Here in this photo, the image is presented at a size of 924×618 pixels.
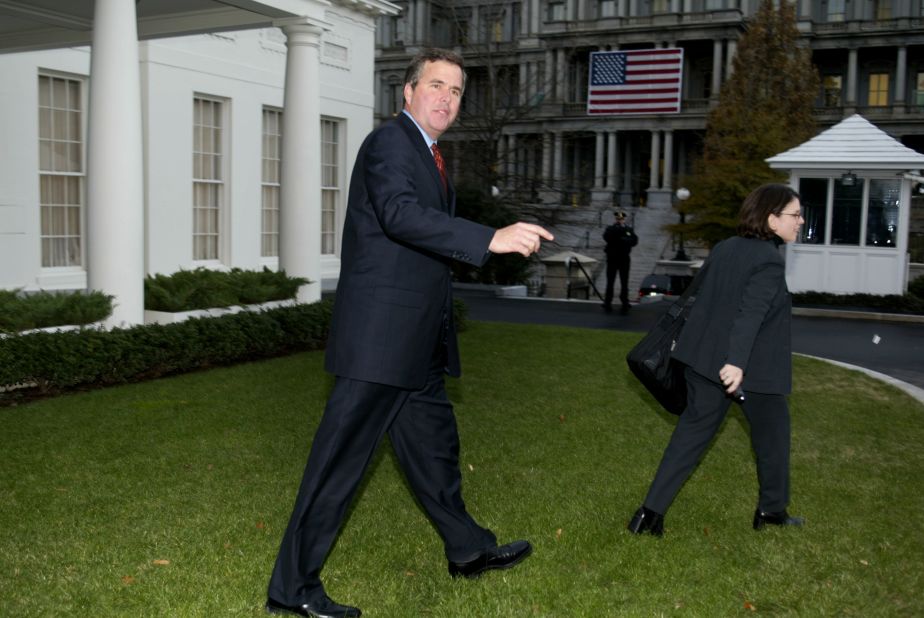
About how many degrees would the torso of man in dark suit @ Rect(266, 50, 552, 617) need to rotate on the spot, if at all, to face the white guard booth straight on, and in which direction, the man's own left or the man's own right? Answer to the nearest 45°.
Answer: approximately 45° to the man's own left

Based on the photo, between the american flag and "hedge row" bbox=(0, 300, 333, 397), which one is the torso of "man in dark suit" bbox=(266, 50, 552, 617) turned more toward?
the american flag

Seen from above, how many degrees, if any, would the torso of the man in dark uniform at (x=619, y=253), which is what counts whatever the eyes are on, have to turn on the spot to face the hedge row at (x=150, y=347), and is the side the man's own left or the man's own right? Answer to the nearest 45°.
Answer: approximately 45° to the man's own right

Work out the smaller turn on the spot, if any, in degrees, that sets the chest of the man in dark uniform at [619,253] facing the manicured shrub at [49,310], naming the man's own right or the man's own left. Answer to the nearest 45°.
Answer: approximately 45° to the man's own right

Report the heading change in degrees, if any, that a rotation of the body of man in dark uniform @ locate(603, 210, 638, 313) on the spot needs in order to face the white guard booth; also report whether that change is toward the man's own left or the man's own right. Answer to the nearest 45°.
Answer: approximately 135° to the man's own left

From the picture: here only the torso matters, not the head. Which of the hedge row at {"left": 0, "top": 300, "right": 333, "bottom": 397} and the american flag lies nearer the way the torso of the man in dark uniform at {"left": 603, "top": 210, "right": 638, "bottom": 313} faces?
the hedge row

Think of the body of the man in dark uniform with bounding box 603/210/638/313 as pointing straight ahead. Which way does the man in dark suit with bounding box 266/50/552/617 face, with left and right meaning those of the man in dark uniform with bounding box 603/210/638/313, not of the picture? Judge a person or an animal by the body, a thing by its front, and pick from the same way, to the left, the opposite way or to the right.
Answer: to the left

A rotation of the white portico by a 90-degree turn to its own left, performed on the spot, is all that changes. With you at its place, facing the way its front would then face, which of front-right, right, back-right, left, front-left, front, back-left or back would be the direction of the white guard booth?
front-right

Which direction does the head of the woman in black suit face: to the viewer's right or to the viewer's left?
to the viewer's right

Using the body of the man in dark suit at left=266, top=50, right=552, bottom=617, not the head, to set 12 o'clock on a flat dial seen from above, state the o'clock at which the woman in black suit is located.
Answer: The woman in black suit is roughly at 11 o'clock from the man in dark suit.

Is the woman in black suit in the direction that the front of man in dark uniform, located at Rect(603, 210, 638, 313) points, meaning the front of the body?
yes

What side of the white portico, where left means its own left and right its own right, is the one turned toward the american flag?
left
